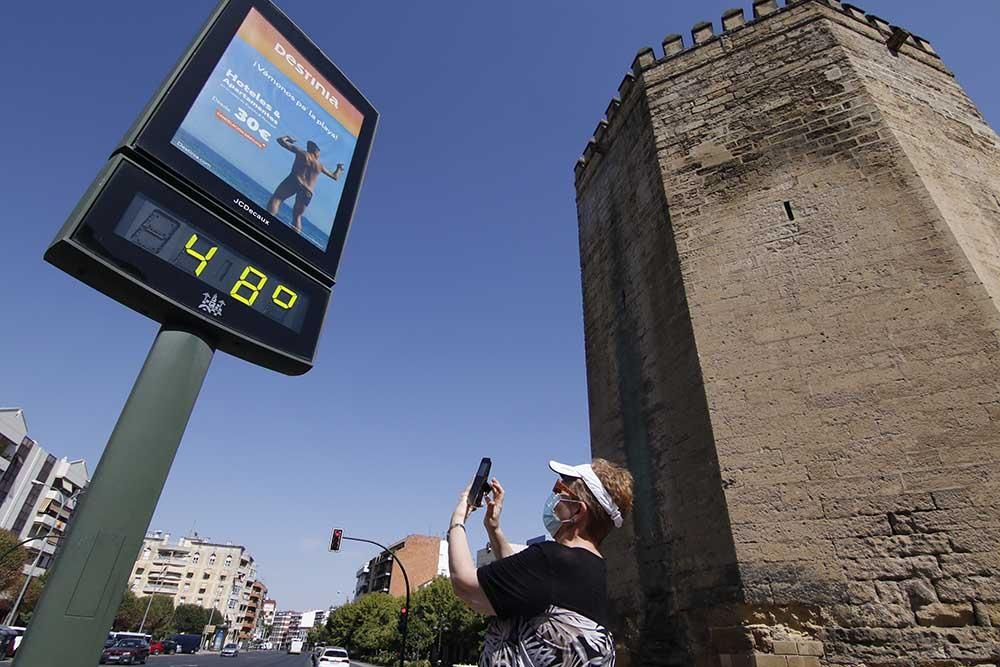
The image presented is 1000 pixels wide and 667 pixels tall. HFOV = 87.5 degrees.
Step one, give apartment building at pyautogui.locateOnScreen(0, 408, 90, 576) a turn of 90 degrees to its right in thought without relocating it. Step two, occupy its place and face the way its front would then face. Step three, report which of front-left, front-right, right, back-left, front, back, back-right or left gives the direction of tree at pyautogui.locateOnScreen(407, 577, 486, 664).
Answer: left

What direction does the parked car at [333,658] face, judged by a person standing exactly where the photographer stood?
facing away from the viewer

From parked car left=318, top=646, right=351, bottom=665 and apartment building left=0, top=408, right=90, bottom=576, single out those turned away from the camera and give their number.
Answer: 1

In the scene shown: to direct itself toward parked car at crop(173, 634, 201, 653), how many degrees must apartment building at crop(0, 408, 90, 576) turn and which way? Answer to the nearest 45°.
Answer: approximately 45° to its left

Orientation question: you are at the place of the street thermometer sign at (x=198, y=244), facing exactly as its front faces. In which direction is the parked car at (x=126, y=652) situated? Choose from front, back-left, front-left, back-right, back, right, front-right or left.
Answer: back-left

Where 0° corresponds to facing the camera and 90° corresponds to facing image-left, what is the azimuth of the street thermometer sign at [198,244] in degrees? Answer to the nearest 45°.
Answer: approximately 315°

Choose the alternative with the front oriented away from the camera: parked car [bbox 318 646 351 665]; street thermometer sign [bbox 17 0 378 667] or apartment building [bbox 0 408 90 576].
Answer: the parked car

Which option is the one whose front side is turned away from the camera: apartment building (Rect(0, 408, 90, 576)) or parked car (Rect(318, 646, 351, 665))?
the parked car

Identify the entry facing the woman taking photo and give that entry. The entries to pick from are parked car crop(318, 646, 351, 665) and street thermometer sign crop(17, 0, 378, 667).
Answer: the street thermometer sign

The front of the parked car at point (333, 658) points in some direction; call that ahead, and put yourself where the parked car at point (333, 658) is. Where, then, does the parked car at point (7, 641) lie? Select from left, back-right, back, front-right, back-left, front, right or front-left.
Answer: left

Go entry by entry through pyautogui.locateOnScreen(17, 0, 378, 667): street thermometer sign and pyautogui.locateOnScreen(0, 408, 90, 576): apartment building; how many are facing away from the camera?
0

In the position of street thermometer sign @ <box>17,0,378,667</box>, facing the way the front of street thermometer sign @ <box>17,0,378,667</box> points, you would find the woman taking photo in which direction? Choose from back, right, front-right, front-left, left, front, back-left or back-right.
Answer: front

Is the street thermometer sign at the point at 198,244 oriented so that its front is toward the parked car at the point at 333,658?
no

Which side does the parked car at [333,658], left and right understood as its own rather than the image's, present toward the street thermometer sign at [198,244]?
back

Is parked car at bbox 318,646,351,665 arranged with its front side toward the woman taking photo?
no

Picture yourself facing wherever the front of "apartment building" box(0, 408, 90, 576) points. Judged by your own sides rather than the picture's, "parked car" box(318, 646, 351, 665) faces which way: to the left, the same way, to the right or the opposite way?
to the left

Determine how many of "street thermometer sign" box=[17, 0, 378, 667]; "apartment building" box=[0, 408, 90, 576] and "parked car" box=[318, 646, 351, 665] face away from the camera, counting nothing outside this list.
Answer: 1

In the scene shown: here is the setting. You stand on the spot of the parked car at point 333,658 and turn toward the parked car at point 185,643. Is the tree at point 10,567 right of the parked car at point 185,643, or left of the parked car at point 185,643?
left

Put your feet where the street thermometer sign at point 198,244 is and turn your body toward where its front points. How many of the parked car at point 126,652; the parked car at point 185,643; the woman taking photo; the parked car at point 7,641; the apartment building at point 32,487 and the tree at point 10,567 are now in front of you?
1
